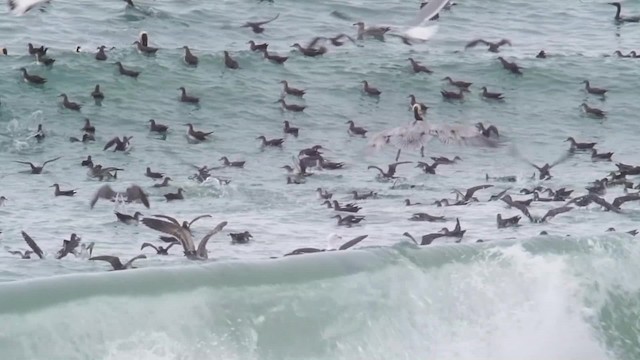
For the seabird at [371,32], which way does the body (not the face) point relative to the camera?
to the viewer's left

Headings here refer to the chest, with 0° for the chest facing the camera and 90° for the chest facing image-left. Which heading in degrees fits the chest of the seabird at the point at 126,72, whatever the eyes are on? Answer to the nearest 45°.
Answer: approximately 90°

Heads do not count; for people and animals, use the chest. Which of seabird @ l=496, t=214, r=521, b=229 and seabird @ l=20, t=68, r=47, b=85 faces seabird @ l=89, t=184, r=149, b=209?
seabird @ l=496, t=214, r=521, b=229

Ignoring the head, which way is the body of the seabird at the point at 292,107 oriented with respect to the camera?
to the viewer's left

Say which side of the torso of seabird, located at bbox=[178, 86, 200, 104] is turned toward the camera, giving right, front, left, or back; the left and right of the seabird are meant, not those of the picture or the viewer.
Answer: left

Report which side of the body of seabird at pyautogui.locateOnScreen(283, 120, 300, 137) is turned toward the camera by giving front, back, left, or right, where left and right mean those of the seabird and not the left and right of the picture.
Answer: left

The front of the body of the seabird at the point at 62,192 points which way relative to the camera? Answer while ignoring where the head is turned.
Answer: to the viewer's left

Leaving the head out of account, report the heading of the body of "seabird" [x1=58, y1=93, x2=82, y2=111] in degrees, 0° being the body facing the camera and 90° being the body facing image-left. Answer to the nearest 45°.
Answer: approximately 90°
